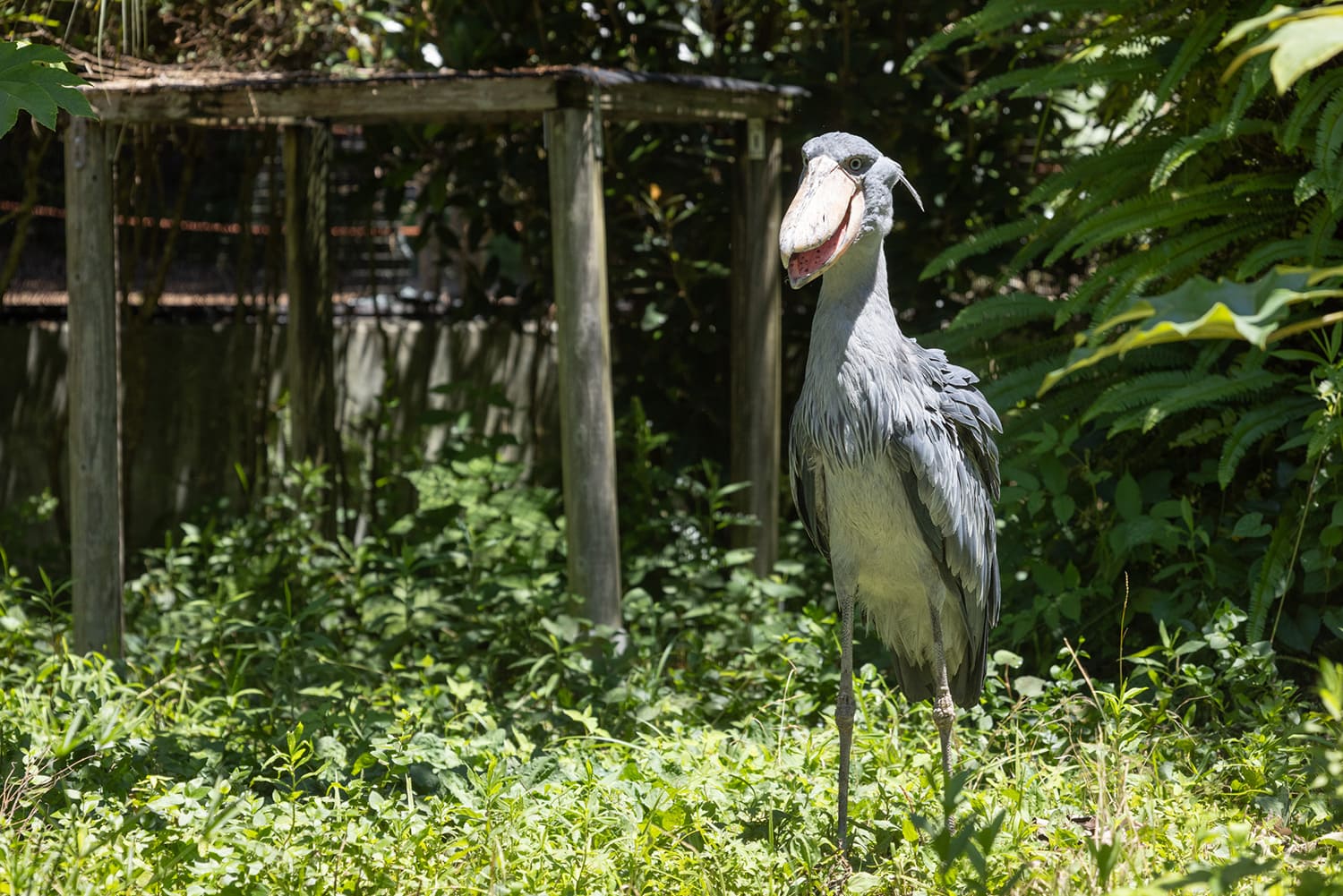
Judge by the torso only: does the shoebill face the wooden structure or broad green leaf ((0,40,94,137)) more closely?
the broad green leaf

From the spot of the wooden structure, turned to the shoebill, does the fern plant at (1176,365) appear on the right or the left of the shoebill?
left

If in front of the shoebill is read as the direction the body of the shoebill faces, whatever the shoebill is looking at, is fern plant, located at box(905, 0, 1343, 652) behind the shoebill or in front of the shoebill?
behind

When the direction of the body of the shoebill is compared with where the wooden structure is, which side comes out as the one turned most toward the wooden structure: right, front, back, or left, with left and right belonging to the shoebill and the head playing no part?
right

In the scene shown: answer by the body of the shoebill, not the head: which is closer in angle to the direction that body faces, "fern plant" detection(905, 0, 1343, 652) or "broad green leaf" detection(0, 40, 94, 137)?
the broad green leaf

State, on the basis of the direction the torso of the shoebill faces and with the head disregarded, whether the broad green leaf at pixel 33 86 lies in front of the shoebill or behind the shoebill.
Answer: in front
